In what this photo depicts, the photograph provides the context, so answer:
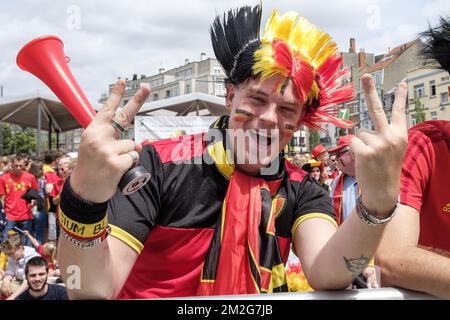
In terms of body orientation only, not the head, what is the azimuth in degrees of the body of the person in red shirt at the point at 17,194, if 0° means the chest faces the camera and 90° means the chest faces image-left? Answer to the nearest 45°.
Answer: approximately 0°

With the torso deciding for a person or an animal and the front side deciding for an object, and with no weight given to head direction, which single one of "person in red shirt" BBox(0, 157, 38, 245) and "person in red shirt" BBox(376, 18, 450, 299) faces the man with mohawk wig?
"person in red shirt" BBox(0, 157, 38, 245)

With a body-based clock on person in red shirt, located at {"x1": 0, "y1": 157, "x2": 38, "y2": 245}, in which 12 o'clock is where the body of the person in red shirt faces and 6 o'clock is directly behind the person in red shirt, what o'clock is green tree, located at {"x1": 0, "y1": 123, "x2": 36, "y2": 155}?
The green tree is roughly at 6 o'clock from the person in red shirt.

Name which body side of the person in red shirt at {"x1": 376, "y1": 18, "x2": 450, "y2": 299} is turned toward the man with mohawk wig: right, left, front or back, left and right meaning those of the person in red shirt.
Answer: right

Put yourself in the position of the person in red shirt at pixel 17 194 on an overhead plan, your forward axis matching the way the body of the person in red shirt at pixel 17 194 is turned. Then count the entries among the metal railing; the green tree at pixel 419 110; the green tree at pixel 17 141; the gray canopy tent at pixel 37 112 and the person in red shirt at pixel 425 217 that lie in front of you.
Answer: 2

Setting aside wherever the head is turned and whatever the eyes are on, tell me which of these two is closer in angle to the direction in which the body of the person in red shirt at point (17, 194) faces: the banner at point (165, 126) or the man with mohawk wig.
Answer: the man with mohawk wig
